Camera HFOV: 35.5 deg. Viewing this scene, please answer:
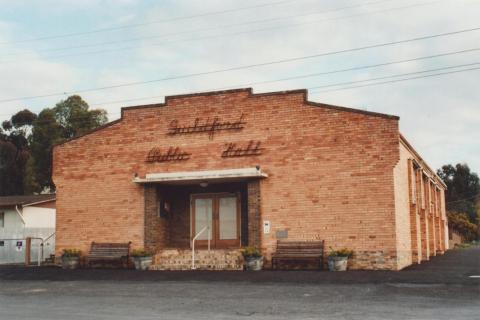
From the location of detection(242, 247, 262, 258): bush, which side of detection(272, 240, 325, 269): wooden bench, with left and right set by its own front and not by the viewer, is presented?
right

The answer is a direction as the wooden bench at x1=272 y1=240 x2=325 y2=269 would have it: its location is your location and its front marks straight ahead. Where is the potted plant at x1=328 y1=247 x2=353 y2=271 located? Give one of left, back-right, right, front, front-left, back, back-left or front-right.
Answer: front-left

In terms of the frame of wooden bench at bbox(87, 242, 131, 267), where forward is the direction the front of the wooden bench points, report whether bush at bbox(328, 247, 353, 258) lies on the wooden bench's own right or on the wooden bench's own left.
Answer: on the wooden bench's own left

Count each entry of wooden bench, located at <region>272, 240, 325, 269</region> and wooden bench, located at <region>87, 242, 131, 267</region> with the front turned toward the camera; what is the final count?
2

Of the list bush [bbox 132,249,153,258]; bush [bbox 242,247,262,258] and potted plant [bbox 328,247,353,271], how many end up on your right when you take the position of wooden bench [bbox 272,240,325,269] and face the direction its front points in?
2

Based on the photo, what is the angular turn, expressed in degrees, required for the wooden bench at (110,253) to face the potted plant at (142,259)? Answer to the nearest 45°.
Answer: approximately 45° to its left

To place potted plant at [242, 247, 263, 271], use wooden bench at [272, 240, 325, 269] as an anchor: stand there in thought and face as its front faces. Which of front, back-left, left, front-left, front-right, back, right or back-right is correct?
right

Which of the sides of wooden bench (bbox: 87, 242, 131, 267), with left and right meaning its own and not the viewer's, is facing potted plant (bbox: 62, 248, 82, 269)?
right

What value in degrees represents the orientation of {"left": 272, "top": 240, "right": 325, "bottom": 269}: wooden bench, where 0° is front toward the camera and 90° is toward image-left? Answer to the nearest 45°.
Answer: approximately 0°
